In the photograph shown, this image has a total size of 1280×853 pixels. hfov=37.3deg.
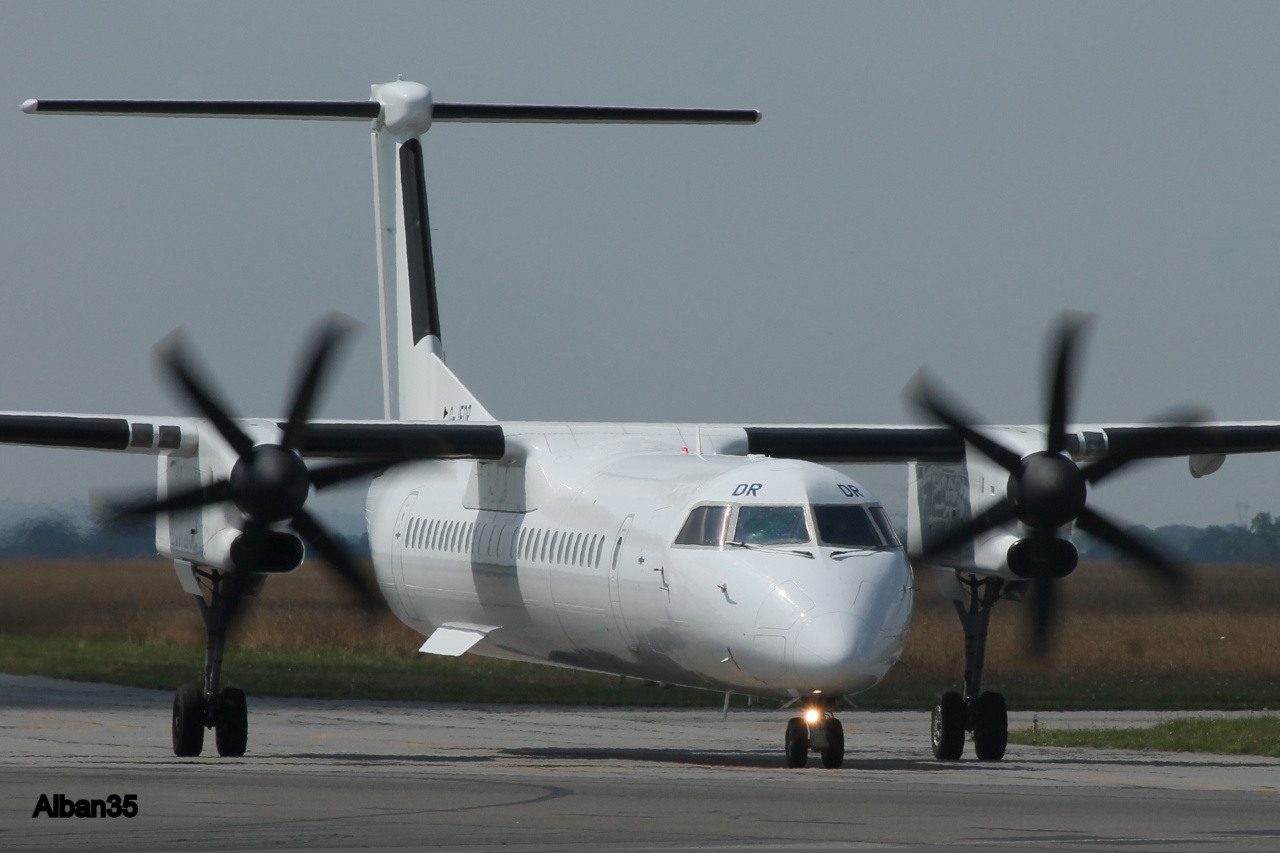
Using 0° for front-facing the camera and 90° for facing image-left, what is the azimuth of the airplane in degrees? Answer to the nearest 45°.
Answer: approximately 0°
